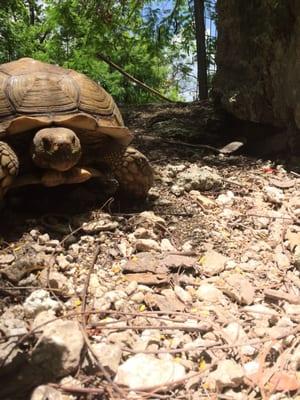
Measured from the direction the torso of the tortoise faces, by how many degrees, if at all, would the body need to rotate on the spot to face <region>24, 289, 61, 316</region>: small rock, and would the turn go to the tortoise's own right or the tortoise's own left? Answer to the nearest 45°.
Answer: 0° — it already faces it

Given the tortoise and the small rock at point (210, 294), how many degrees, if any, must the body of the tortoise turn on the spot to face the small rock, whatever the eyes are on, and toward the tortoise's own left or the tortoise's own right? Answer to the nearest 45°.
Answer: approximately 45° to the tortoise's own left

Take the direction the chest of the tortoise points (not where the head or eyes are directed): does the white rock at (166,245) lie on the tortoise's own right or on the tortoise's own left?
on the tortoise's own left

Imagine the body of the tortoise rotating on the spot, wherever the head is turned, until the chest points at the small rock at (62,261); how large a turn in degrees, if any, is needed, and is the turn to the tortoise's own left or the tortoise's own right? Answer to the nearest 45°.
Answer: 0° — it already faces it

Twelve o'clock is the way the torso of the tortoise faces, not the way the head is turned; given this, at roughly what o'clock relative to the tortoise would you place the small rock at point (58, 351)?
The small rock is roughly at 12 o'clock from the tortoise.

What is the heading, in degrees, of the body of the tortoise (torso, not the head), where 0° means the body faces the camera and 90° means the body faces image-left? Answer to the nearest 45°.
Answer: approximately 0°
